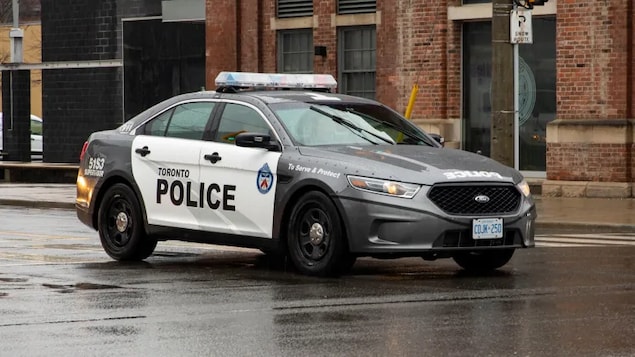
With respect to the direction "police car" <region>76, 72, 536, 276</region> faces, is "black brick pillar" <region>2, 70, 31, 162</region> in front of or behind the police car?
behind

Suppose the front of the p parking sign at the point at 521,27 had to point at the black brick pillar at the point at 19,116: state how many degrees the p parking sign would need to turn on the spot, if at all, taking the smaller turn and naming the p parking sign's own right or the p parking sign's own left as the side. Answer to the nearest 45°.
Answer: approximately 135° to the p parking sign's own right

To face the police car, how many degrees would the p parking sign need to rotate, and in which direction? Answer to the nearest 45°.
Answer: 0° — it already faces it

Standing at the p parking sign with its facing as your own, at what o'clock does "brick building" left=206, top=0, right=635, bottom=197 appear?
The brick building is roughly at 6 o'clock from the p parking sign.

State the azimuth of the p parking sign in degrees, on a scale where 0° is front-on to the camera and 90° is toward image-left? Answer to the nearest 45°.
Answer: approximately 0°

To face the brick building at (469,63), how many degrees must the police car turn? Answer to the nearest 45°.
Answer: approximately 135° to its left

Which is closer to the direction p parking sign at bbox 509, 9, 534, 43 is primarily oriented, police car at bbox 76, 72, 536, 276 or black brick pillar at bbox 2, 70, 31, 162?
the police car
